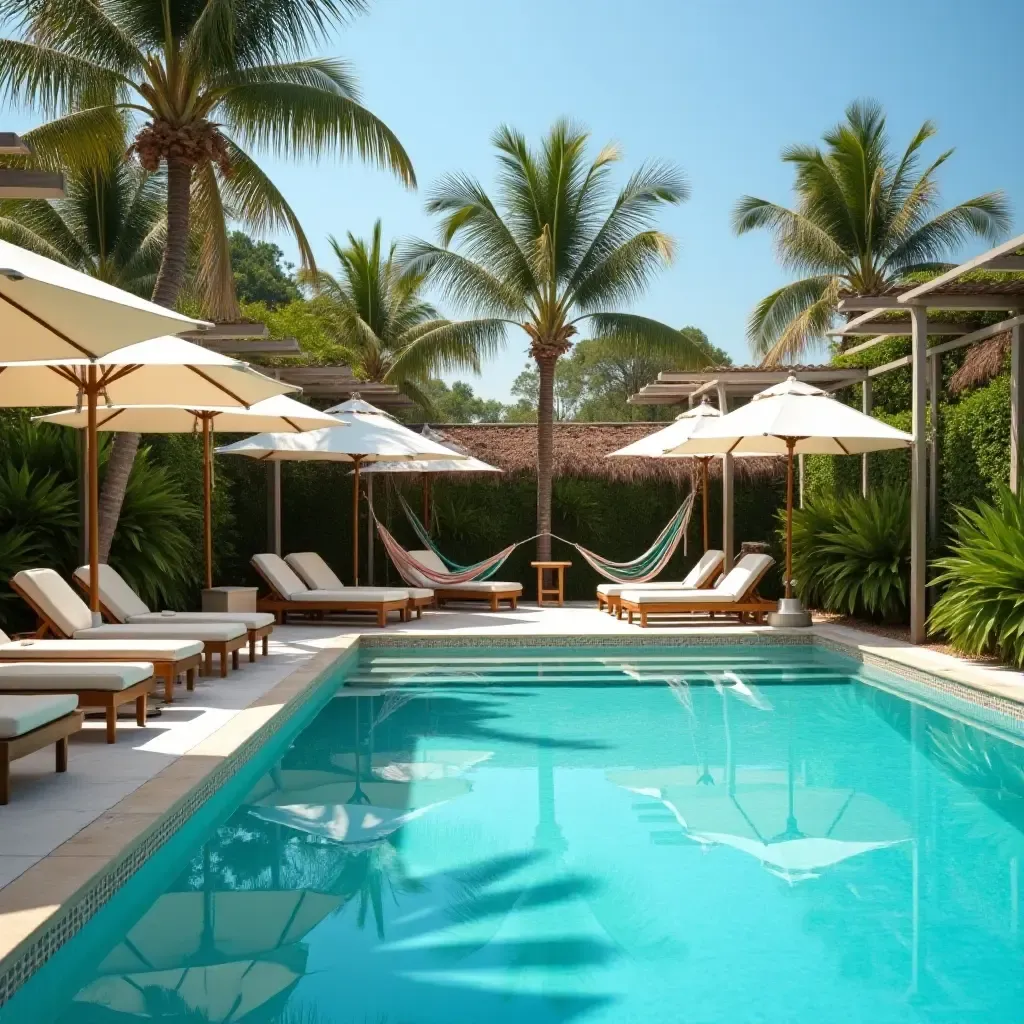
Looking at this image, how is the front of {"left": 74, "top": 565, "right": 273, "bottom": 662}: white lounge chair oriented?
to the viewer's right

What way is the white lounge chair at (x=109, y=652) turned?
to the viewer's right

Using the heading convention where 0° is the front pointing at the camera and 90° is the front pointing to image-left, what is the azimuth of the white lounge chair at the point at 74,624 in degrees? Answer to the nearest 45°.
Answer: approximately 270°

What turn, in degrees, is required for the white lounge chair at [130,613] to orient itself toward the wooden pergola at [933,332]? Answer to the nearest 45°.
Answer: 0° — it already faces it

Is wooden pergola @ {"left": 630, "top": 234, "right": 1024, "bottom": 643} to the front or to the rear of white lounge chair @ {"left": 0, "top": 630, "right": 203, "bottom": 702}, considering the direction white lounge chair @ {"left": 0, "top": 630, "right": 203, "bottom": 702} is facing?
to the front

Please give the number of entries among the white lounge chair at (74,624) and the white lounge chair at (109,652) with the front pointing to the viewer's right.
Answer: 2

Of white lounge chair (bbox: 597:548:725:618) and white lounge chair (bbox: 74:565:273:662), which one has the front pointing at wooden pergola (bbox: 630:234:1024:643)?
white lounge chair (bbox: 74:565:273:662)

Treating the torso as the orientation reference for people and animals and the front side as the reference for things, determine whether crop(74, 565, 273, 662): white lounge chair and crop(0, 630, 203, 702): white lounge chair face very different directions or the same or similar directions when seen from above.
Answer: same or similar directions

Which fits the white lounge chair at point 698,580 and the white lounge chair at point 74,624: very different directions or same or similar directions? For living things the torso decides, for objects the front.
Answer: very different directions

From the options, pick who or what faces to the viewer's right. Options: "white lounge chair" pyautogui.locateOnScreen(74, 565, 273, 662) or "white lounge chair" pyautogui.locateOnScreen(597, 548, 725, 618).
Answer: "white lounge chair" pyautogui.locateOnScreen(74, 565, 273, 662)

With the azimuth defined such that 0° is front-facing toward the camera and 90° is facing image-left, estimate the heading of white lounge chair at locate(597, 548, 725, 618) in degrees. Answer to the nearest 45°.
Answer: approximately 90°

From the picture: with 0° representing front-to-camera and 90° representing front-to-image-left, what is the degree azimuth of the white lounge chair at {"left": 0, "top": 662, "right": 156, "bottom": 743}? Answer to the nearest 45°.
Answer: approximately 270°

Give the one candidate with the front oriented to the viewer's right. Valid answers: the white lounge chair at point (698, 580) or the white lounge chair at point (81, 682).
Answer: the white lounge chair at point (81, 682)

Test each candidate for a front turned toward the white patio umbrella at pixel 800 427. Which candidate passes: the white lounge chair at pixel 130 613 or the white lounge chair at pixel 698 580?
the white lounge chair at pixel 130 613

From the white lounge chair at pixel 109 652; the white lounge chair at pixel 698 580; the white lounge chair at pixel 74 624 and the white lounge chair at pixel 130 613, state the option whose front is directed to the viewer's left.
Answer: the white lounge chair at pixel 698 580

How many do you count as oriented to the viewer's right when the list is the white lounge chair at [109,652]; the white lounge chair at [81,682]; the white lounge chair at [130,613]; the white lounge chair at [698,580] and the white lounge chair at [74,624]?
4
